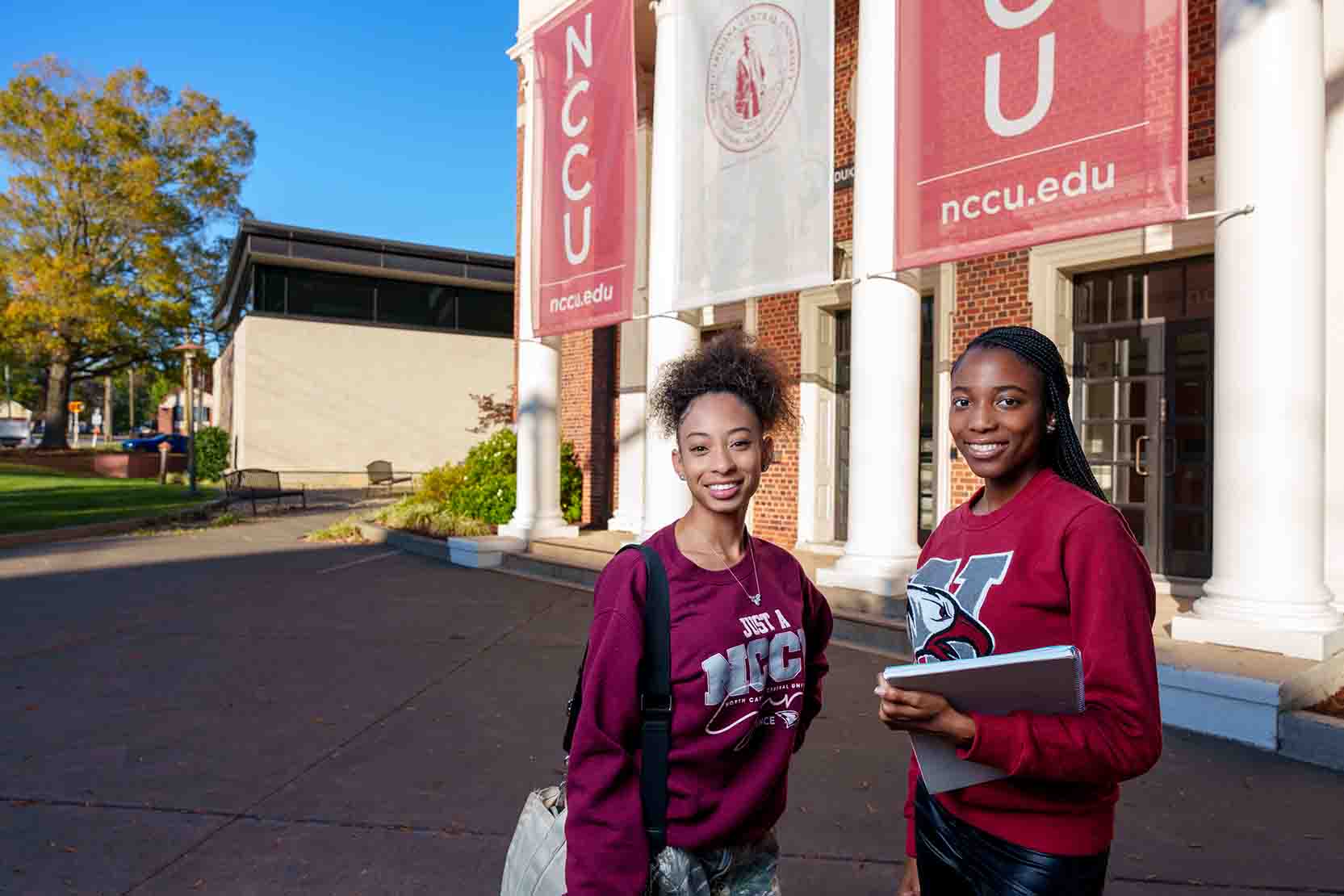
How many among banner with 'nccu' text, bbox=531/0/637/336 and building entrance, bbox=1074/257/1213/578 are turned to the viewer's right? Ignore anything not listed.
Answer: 0

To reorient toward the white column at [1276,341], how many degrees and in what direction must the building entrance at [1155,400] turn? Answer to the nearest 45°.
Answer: approximately 45° to its left

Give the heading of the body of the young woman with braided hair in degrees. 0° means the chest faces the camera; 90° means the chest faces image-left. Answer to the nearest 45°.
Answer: approximately 45°

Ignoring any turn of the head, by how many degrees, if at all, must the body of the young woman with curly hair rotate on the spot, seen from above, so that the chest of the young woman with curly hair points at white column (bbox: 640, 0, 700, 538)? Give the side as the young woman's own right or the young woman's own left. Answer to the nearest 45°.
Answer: approximately 135° to the young woman's own left

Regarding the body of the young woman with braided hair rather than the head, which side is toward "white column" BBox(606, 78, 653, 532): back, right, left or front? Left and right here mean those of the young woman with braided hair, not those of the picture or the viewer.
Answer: right

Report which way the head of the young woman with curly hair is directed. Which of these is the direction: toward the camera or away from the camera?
toward the camera

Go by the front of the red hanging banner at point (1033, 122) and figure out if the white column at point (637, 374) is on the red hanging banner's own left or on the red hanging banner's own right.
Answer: on the red hanging banner's own right

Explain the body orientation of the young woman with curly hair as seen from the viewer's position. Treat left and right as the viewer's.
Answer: facing the viewer and to the right of the viewer

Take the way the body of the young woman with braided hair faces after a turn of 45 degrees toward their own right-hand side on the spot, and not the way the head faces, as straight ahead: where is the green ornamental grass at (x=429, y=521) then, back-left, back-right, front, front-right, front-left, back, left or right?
front-right

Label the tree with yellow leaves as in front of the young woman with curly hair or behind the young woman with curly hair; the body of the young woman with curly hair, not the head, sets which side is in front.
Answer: behind

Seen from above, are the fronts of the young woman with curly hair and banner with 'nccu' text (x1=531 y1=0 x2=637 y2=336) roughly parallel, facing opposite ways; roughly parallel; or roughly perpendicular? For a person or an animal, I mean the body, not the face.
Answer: roughly perpendicular

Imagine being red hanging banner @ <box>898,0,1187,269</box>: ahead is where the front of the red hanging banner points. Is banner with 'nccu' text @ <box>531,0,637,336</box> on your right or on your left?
on your right

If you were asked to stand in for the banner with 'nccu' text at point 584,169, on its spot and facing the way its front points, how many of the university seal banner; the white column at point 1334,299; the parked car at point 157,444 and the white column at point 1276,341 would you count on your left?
3

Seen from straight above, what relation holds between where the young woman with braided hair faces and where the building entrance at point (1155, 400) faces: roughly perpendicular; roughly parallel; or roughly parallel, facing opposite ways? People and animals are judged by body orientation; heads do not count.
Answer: roughly parallel
